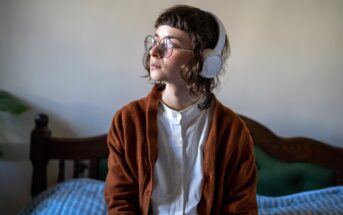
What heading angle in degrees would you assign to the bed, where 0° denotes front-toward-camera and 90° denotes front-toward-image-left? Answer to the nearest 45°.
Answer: approximately 0°
